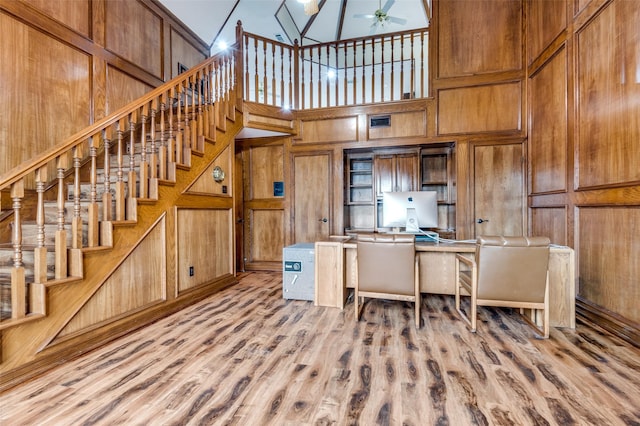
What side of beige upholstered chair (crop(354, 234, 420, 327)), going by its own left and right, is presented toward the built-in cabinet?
front

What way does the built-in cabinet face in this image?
toward the camera

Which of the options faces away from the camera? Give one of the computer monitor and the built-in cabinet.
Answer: the computer monitor

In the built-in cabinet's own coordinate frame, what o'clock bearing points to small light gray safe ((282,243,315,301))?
The small light gray safe is roughly at 1 o'clock from the built-in cabinet.

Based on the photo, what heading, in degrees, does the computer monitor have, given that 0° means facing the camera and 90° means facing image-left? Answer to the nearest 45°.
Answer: approximately 180°

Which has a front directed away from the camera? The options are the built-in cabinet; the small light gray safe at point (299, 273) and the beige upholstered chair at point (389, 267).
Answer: the beige upholstered chair

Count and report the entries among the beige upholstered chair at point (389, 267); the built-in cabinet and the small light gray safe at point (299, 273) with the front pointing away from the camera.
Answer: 1

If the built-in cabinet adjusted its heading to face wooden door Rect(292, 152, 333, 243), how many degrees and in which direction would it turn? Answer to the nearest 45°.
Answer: approximately 90° to its right

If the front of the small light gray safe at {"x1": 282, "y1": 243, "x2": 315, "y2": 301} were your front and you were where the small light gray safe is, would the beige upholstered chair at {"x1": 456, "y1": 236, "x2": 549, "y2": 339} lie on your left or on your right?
on your left

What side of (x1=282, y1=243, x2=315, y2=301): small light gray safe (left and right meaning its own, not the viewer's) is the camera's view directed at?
front

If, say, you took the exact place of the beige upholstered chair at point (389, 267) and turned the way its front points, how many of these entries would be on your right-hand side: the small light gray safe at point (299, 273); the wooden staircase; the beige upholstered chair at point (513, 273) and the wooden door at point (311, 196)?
1

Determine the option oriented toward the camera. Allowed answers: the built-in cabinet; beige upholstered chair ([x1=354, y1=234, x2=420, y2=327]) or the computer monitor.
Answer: the built-in cabinet
